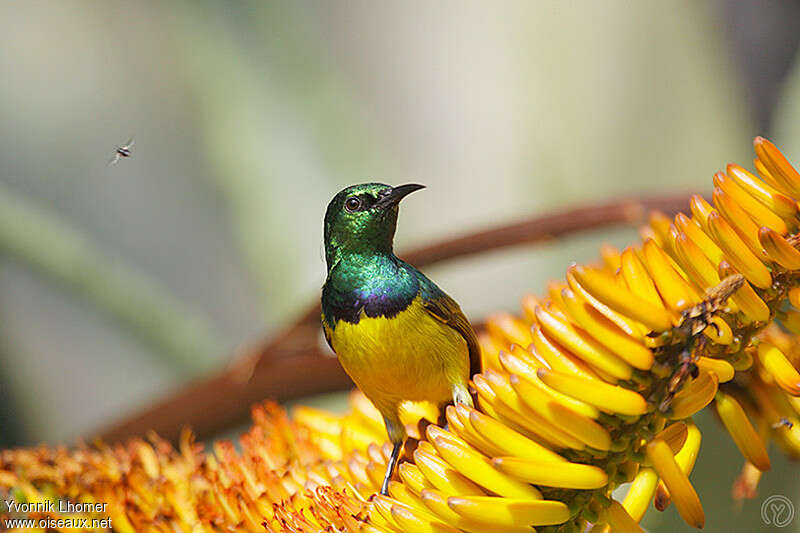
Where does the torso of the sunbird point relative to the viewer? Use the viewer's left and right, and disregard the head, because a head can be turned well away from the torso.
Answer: facing the viewer and to the left of the viewer
